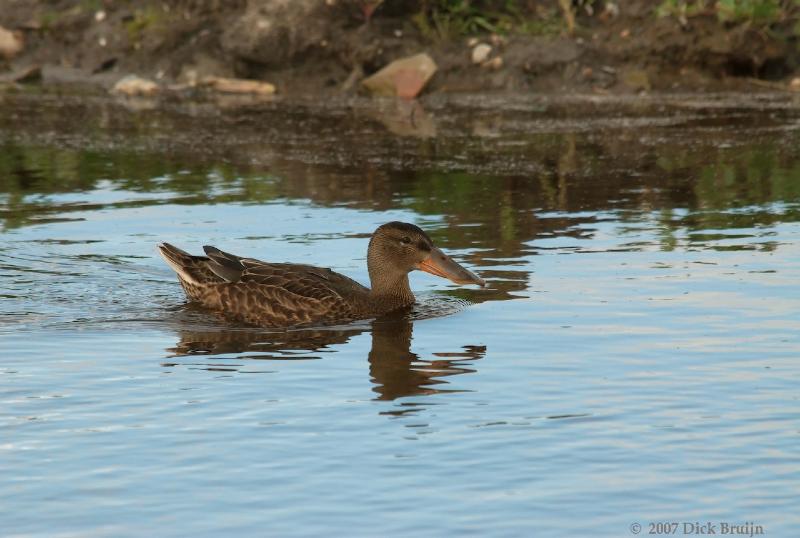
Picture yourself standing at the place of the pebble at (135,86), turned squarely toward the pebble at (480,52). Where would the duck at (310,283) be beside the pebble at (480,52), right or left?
right

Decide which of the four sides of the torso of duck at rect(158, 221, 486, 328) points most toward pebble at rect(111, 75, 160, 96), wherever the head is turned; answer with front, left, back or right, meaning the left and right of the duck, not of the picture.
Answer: left

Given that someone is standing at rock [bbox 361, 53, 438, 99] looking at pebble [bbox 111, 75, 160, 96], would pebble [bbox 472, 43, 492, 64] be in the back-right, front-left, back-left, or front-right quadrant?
back-right

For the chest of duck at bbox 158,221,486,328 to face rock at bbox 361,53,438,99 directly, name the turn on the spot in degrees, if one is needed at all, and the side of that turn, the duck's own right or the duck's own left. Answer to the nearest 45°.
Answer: approximately 90° to the duck's own left

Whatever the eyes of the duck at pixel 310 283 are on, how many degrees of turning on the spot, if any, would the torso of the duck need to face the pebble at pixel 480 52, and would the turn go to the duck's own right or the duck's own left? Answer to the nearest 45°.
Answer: approximately 90° to the duck's own left

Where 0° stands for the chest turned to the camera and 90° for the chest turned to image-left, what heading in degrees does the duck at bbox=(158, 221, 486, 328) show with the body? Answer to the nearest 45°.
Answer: approximately 270°
